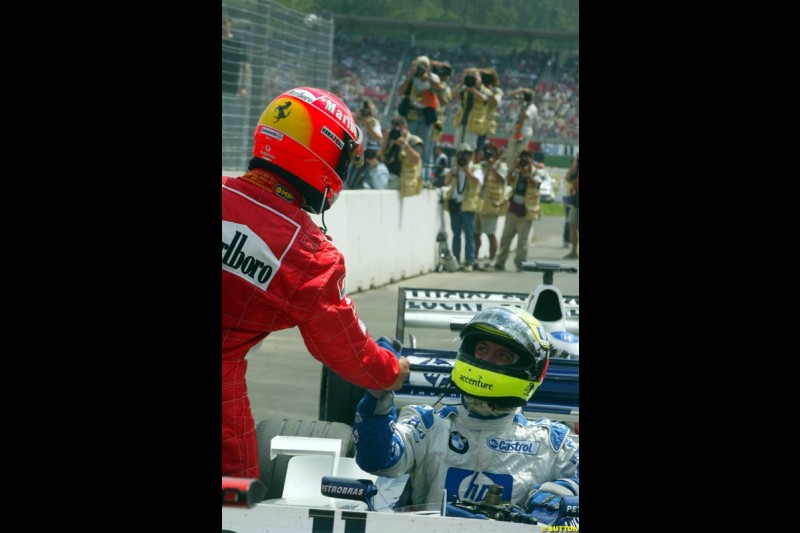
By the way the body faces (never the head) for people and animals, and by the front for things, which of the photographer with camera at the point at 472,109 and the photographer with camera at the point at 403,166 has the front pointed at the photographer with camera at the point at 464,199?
the photographer with camera at the point at 472,109

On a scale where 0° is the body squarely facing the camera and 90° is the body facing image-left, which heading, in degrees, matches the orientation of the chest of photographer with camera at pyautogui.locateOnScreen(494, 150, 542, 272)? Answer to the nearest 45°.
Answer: approximately 0°

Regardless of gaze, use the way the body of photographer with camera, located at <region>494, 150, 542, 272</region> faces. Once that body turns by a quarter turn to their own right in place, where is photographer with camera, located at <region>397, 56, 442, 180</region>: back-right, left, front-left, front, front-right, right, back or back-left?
front-right

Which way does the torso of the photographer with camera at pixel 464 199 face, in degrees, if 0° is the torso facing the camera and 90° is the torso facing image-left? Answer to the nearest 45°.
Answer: approximately 0°

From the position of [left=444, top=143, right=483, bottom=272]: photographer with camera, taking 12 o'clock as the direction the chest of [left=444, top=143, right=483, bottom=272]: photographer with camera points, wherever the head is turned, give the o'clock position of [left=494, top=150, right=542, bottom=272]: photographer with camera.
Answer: [left=494, top=150, right=542, bottom=272]: photographer with camera is roughly at 9 o'clock from [left=444, top=143, right=483, bottom=272]: photographer with camera.

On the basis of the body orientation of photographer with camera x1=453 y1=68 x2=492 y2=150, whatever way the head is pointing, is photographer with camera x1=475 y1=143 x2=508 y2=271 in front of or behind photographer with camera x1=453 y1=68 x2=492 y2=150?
in front

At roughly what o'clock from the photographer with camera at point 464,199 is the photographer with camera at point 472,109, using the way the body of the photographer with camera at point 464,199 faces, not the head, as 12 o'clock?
the photographer with camera at point 472,109 is roughly at 6 o'clock from the photographer with camera at point 464,199.

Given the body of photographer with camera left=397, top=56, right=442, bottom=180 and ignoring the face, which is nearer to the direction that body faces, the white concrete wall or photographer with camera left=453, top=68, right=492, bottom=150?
the white concrete wall
